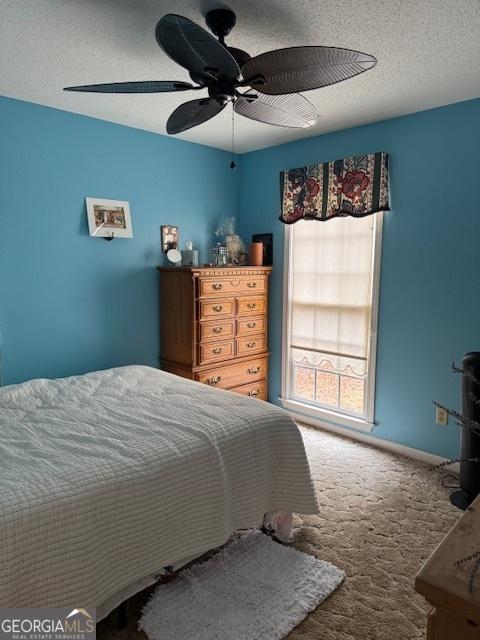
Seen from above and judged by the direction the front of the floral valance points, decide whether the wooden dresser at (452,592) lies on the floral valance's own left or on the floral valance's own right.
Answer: on the floral valance's own left

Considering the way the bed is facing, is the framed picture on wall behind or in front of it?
behind

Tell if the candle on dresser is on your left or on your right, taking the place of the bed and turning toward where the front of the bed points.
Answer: on your left

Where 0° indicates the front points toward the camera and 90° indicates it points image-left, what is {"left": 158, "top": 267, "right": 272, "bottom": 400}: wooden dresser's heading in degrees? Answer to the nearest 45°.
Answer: approximately 315°

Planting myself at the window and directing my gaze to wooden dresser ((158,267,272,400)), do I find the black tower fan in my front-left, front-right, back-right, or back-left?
back-left

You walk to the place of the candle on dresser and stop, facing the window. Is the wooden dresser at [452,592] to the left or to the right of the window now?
right

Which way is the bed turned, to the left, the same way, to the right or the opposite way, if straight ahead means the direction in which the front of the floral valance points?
to the left
